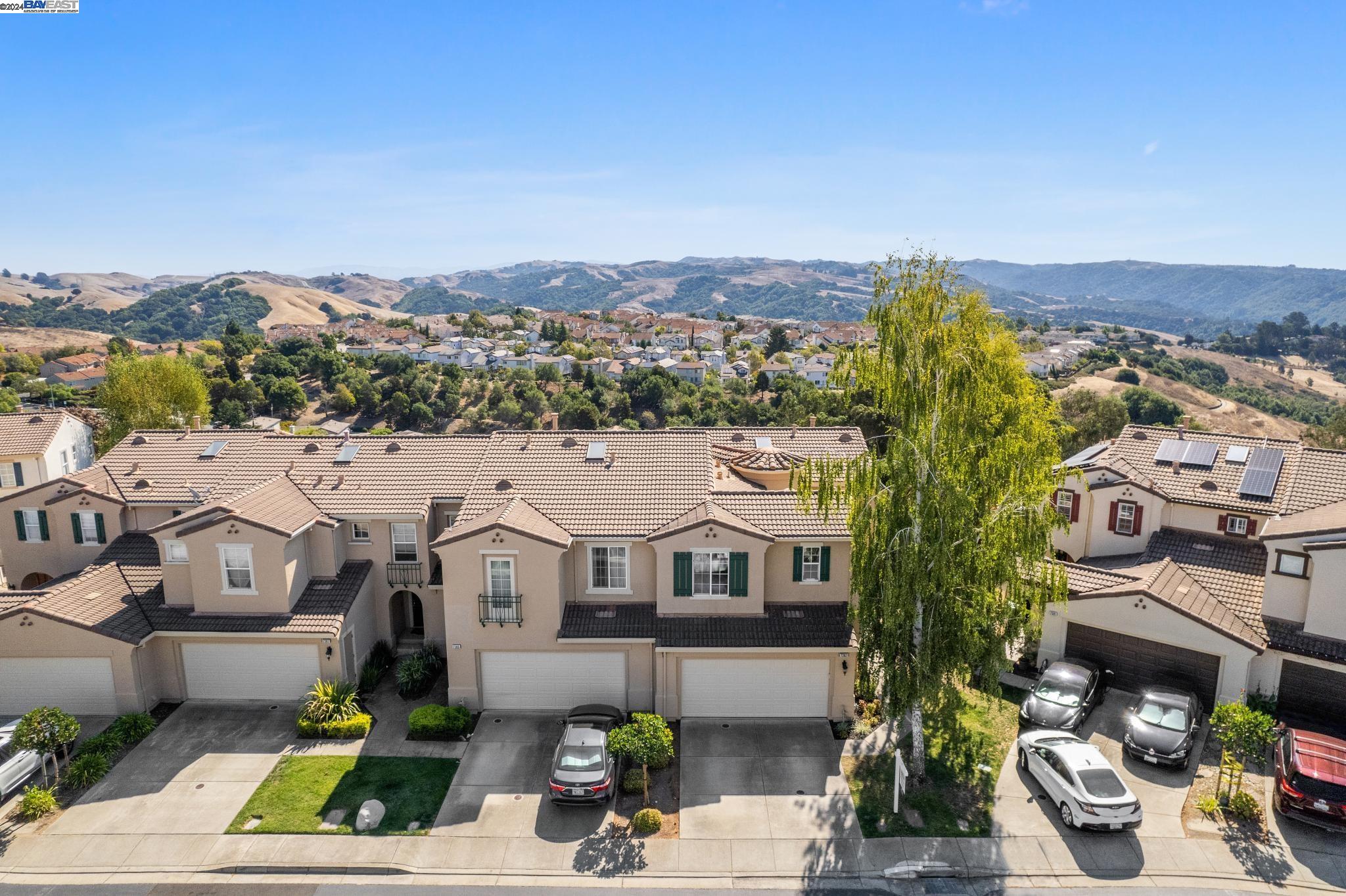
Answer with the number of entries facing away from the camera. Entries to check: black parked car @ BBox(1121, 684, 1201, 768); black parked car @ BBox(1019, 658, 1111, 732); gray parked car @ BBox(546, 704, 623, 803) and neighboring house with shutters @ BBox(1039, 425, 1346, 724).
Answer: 1

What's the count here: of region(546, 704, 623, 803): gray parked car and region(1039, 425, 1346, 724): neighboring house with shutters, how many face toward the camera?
1

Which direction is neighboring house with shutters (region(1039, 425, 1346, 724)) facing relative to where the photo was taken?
toward the camera

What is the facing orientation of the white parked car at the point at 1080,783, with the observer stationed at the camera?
facing away from the viewer and to the left of the viewer

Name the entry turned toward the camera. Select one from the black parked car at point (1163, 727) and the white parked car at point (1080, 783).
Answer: the black parked car

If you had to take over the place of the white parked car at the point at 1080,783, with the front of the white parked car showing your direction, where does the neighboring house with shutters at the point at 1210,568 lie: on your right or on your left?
on your right

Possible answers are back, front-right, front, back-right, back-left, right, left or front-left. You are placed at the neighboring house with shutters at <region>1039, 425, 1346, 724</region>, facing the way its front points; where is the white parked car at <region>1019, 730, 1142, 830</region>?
front

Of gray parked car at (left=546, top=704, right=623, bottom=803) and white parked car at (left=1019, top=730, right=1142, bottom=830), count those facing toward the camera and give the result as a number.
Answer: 0

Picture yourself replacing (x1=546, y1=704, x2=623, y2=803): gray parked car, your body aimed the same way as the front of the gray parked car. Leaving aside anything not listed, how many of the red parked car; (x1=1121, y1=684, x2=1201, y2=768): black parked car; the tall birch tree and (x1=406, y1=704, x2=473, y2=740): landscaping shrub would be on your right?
3

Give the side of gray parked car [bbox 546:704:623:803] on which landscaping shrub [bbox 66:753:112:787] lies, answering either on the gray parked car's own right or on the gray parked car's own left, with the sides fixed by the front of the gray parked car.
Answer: on the gray parked car's own left

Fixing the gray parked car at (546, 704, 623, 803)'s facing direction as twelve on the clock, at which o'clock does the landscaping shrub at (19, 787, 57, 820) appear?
The landscaping shrub is roughly at 9 o'clock from the gray parked car.
